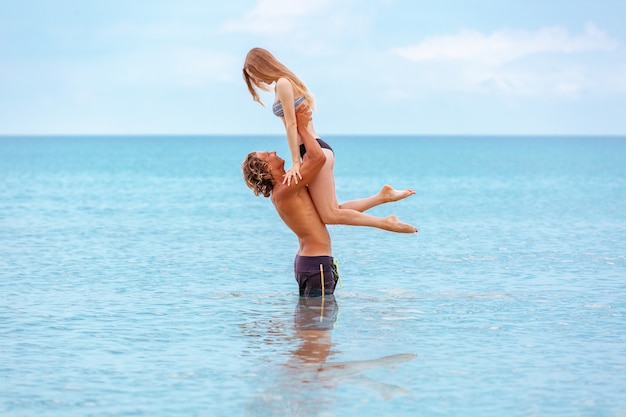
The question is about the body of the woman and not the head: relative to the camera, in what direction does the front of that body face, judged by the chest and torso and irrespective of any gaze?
to the viewer's left

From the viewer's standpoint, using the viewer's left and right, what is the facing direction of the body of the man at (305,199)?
facing to the right of the viewer
